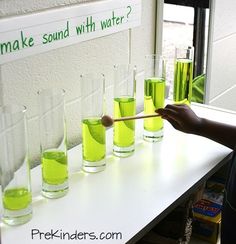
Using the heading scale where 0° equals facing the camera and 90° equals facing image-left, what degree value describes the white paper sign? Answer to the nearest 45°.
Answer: approximately 315°
